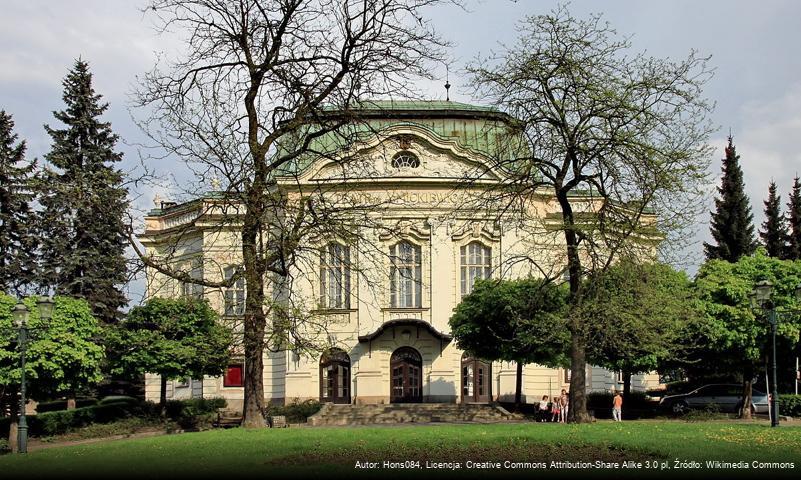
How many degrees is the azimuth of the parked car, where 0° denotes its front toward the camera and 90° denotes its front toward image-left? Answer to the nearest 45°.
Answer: approximately 90°

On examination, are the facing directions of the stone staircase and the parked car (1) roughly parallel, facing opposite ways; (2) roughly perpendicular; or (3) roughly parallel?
roughly perpendicular

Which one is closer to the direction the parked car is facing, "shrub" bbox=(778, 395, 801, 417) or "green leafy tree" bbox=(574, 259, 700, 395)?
the green leafy tree

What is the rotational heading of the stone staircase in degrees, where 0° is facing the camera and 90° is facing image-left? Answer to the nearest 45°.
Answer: approximately 0°

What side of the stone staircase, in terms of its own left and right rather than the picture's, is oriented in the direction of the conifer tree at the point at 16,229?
right

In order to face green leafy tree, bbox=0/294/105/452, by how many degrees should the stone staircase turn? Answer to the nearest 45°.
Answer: approximately 45° to its right

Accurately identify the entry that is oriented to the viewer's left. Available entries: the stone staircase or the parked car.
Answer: the parked car

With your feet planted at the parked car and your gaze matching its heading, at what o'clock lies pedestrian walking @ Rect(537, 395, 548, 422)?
The pedestrian walking is roughly at 11 o'clock from the parked car.

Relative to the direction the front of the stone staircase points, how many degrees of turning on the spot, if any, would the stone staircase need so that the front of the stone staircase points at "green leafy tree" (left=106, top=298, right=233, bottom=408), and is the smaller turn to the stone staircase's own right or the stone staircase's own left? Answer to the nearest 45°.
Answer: approximately 90° to the stone staircase's own right

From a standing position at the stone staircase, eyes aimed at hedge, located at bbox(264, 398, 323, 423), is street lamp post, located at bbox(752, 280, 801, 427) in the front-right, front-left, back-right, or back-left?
back-left

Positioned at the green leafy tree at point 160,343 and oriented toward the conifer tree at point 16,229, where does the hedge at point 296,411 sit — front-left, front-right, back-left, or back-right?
back-right

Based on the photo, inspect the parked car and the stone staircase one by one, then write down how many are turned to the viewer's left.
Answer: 1

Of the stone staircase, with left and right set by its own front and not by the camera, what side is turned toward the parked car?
left
